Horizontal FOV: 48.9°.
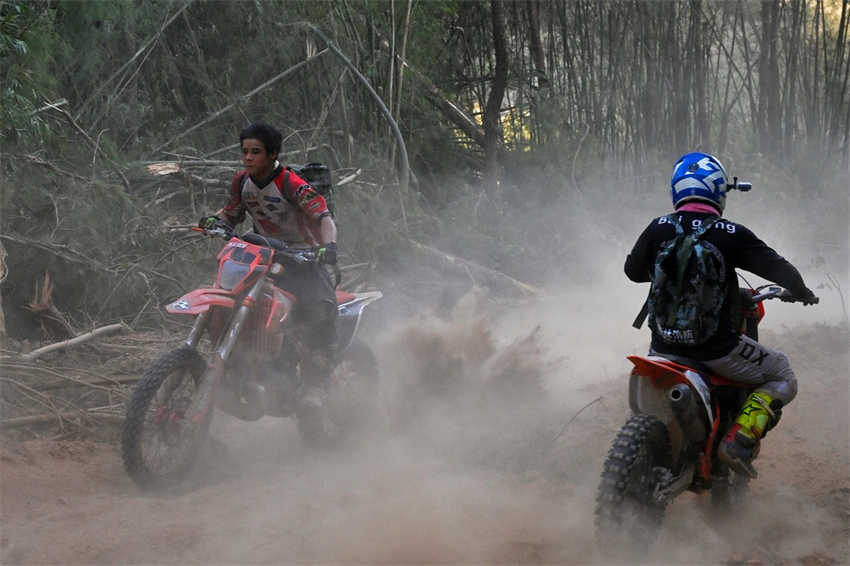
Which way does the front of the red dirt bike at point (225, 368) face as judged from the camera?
facing the viewer and to the left of the viewer

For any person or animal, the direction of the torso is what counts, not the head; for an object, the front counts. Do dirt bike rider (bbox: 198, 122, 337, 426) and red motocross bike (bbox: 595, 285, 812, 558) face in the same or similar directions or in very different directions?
very different directions

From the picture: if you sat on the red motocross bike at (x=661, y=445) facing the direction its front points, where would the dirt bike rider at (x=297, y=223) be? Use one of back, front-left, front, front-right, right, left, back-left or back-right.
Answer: left

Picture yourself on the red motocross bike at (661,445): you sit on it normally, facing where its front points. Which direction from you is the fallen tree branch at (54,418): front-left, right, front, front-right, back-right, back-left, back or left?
back-left

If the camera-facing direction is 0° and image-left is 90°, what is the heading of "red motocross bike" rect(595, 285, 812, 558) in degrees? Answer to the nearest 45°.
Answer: approximately 225°

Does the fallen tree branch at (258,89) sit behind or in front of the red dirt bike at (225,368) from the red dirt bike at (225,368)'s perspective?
behind

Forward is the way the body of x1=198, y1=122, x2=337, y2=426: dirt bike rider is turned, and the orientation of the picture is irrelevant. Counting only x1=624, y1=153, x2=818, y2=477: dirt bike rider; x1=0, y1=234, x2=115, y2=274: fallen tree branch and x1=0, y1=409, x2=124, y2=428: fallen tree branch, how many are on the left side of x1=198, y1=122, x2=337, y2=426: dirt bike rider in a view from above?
1

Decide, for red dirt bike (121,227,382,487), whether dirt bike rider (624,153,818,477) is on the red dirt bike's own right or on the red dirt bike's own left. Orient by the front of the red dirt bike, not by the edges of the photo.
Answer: on the red dirt bike's own left

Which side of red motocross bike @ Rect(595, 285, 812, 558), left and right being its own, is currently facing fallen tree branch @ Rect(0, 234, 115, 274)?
left

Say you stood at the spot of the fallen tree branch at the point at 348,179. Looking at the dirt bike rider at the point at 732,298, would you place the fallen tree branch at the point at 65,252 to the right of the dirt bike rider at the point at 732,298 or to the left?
right

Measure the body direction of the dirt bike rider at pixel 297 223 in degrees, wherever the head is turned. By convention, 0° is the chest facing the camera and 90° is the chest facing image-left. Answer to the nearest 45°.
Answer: approximately 45°
